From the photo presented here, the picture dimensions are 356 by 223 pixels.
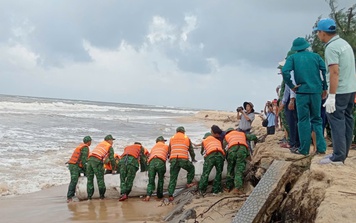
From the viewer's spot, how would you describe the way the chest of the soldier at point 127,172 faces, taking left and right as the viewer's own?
facing away from the viewer and to the right of the viewer

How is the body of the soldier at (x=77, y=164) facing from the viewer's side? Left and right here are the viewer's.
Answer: facing away from the viewer and to the right of the viewer

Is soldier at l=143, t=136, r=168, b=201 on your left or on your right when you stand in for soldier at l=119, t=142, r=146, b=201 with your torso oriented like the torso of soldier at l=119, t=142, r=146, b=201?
on your right

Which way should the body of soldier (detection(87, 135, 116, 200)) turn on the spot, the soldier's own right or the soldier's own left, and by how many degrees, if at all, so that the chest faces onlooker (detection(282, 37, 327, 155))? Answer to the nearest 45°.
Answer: approximately 90° to the soldier's own right

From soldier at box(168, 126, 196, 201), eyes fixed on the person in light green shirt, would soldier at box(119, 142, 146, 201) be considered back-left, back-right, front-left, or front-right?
back-right

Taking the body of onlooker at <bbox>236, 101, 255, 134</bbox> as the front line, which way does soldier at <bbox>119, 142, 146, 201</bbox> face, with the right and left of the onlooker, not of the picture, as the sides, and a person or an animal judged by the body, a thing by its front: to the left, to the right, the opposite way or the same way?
the opposite way

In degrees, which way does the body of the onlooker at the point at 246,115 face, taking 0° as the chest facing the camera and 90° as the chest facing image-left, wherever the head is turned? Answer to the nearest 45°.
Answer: approximately 45°

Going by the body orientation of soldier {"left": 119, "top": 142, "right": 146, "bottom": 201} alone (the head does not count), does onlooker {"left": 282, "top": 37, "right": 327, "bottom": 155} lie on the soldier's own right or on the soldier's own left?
on the soldier's own right

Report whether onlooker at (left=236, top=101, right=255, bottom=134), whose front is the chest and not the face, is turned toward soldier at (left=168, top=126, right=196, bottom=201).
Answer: yes

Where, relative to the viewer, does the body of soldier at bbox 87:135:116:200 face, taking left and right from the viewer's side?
facing away from the viewer and to the right of the viewer
